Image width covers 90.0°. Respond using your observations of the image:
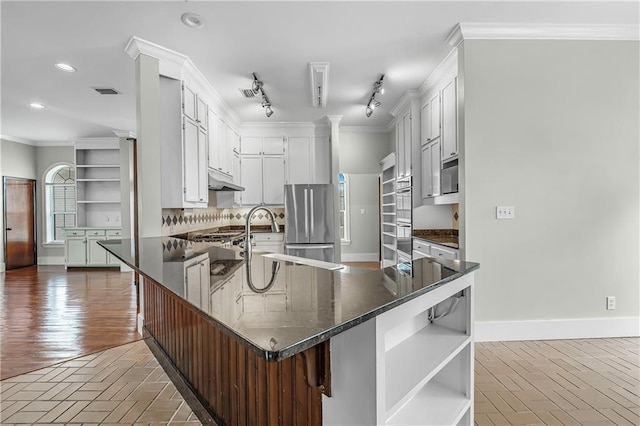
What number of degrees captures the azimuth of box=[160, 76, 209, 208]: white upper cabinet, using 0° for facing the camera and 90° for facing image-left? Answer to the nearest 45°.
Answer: approximately 270°

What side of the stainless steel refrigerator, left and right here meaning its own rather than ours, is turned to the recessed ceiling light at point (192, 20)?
front

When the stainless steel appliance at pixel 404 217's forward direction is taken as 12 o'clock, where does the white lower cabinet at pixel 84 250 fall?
The white lower cabinet is roughly at 12 o'clock from the stainless steel appliance.

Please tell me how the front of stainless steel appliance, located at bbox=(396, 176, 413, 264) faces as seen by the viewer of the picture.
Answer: facing to the left of the viewer

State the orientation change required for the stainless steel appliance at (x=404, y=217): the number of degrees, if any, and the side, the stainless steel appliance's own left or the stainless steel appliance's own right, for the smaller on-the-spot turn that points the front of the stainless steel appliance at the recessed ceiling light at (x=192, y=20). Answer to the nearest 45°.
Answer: approximately 45° to the stainless steel appliance's own left

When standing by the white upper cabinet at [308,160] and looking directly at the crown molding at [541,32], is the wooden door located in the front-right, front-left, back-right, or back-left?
back-right

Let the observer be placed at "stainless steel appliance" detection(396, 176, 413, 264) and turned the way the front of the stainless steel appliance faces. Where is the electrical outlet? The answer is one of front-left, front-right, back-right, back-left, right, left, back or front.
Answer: back-left

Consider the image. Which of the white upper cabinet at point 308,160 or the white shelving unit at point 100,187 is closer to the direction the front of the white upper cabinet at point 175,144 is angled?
the white upper cabinet

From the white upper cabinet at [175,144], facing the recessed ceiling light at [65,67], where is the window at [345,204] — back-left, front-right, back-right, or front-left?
back-right

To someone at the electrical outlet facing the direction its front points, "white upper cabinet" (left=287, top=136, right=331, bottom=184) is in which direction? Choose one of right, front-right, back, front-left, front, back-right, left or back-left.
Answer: right

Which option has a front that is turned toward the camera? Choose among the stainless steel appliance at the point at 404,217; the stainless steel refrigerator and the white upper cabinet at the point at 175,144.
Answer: the stainless steel refrigerator

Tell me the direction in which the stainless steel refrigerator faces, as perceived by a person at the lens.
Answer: facing the viewer

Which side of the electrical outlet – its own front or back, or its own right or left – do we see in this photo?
front

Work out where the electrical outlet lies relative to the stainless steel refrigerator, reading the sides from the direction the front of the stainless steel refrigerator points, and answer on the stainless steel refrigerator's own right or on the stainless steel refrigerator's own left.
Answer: on the stainless steel refrigerator's own left

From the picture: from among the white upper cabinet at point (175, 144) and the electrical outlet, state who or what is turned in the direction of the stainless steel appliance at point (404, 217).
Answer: the white upper cabinet

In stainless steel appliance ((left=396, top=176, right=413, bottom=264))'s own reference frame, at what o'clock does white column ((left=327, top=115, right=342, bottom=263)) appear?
The white column is roughly at 1 o'clock from the stainless steel appliance.
